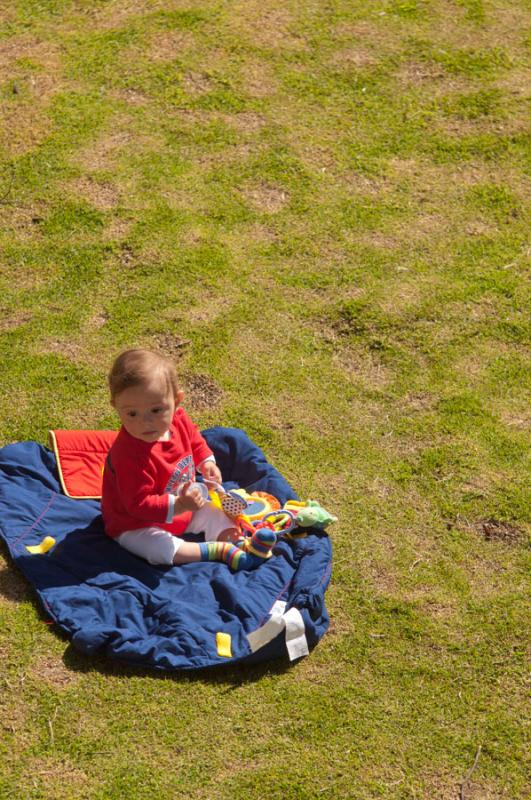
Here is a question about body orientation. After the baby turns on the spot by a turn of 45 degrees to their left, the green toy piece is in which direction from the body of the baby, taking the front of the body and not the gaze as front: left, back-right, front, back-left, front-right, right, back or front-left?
front

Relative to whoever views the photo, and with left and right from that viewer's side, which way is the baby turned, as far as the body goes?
facing the viewer and to the right of the viewer
